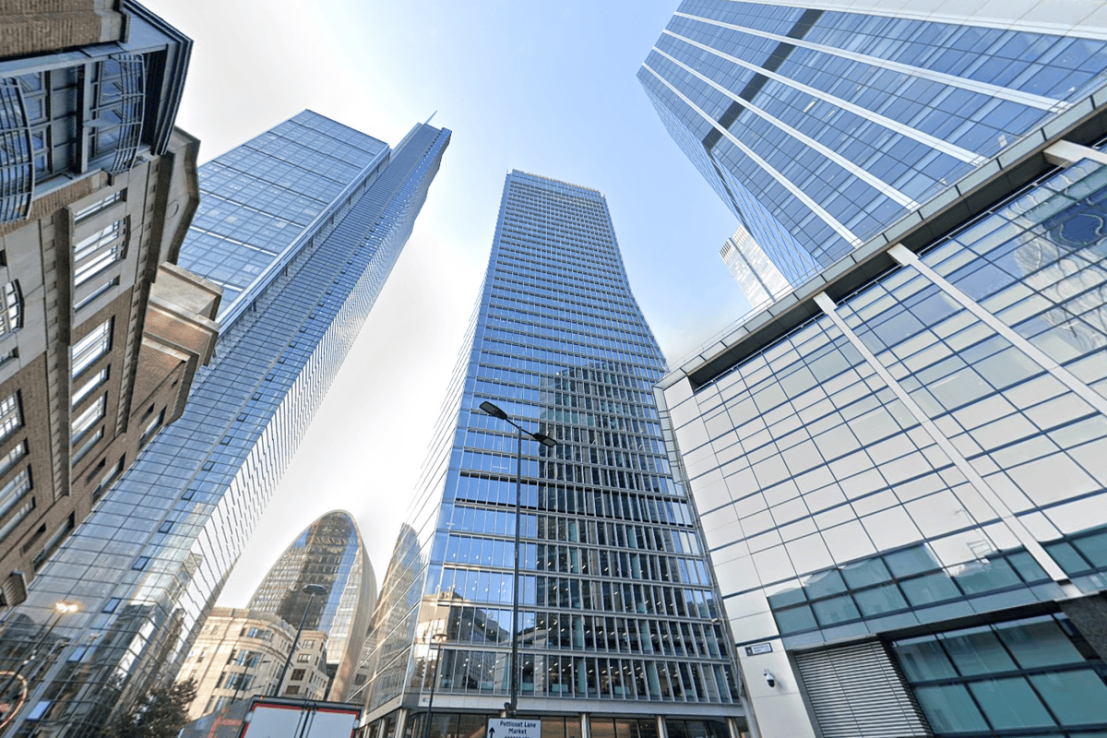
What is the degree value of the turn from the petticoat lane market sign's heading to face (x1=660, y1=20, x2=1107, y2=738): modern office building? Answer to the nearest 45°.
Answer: approximately 90° to its left

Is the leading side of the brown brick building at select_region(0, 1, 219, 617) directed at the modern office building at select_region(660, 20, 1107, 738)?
yes

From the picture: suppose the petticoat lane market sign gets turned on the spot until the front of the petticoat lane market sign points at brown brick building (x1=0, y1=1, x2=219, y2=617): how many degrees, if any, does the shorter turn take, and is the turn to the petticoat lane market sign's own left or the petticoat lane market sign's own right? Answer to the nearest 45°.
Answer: approximately 90° to the petticoat lane market sign's own right

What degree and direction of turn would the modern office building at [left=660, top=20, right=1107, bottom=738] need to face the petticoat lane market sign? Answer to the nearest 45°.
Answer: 0° — it already faces it

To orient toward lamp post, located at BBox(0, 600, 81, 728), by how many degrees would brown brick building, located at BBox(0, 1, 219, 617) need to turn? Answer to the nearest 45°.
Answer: approximately 135° to its left

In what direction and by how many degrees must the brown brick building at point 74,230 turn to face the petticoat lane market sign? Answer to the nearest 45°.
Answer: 0° — it already faces it

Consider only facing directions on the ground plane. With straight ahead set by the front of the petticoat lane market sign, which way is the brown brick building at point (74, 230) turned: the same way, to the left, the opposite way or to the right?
to the left

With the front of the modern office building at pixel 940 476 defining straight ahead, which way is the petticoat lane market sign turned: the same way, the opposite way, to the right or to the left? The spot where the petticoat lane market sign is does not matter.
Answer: to the left

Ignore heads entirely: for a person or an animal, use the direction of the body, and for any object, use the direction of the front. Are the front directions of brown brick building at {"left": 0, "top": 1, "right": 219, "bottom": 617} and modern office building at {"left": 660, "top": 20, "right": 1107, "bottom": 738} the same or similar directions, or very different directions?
very different directions
